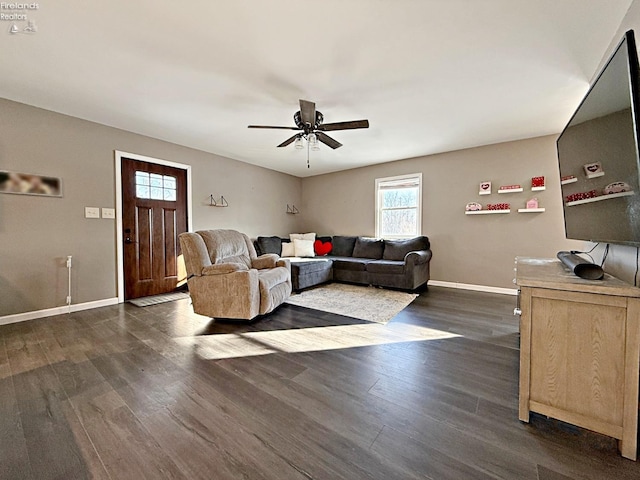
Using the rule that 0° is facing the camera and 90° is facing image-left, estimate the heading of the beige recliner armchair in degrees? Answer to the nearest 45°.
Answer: approximately 315°

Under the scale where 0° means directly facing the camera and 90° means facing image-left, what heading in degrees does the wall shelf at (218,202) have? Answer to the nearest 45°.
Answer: approximately 315°

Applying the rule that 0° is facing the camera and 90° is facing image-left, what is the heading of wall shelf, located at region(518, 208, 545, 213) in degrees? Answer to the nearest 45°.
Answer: approximately 0°

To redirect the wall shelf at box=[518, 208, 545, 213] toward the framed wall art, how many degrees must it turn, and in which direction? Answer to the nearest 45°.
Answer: approximately 45° to its right

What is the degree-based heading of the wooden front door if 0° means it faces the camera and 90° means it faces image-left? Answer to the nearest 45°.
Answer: approximately 315°

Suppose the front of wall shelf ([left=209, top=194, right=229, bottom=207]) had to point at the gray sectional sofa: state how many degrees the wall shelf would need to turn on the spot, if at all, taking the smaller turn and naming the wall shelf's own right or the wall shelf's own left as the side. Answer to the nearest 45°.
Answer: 0° — it already faces it

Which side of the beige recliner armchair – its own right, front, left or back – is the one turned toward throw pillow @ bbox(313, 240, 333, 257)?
left
